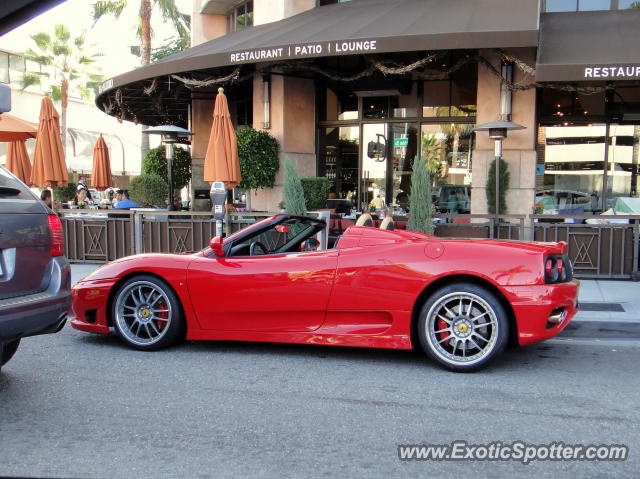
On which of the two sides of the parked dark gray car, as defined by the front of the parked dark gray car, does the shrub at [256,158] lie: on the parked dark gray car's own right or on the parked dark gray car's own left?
on the parked dark gray car's own right

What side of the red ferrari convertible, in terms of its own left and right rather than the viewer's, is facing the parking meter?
right

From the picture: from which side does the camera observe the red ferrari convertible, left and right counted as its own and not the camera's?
left

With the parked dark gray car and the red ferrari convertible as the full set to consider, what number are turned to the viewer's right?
0

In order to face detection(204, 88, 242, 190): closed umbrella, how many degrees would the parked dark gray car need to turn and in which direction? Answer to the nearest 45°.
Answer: approximately 90° to its right

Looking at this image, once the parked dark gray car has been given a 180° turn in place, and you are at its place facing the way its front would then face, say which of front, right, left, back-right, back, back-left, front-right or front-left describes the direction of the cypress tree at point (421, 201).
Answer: left

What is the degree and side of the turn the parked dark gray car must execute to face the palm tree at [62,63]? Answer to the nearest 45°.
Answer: approximately 45° to its right

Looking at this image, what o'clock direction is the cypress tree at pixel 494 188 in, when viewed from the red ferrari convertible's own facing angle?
The cypress tree is roughly at 4 o'clock from the red ferrari convertible.

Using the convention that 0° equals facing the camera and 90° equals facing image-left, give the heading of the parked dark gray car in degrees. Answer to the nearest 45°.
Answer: approximately 135°

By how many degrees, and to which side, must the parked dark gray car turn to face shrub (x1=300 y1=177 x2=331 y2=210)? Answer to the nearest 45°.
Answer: approximately 90° to its right

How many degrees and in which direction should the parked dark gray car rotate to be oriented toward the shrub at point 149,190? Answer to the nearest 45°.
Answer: approximately 45° to its right

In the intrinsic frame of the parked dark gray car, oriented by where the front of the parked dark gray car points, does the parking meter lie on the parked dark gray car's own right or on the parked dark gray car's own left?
on the parked dark gray car's own right

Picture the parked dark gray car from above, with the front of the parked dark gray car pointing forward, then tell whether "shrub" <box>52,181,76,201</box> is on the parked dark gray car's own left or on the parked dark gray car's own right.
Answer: on the parked dark gray car's own right

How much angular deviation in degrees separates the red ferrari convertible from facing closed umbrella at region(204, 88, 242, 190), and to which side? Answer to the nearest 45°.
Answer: approximately 90° to its right
